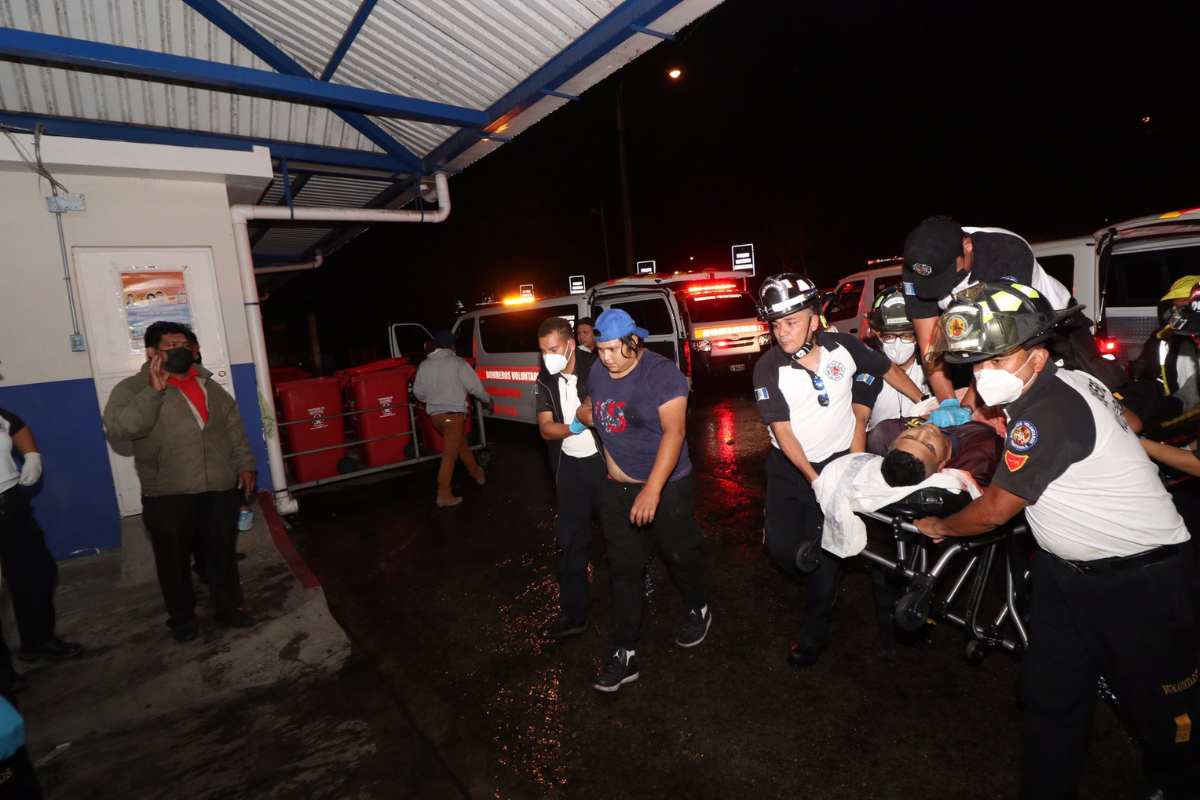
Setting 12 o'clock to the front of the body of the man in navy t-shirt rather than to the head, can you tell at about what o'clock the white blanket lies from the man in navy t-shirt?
The white blanket is roughly at 9 o'clock from the man in navy t-shirt.

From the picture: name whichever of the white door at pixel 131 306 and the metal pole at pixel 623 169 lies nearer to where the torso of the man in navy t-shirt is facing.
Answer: the white door

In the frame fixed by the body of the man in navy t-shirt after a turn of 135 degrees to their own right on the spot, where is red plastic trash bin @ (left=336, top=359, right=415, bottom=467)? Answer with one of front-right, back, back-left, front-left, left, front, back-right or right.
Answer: front-left

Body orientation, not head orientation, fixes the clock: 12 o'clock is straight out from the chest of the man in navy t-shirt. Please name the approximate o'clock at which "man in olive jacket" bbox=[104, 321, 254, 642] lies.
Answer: The man in olive jacket is roughly at 2 o'clock from the man in navy t-shirt.

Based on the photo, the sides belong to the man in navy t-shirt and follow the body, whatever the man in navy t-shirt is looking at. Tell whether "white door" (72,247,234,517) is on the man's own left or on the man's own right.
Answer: on the man's own right

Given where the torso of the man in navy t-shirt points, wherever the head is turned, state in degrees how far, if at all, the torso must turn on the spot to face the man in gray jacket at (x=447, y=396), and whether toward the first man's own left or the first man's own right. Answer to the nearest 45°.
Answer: approximately 90° to the first man's own right

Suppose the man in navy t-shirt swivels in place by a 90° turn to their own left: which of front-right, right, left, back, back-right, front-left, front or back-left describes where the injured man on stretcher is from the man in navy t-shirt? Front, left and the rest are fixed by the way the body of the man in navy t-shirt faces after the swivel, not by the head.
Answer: front

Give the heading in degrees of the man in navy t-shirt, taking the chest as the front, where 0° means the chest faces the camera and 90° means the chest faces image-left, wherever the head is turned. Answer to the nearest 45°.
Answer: approximately 45°

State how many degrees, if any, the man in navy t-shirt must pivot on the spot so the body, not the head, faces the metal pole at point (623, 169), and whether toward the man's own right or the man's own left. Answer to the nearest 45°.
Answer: approximately 135° to the man's own right

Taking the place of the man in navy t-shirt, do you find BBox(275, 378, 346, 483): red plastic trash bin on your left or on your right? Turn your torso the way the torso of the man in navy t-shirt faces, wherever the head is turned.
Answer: on your right

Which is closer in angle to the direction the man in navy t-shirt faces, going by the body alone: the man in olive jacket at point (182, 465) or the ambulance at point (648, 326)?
the man in olive jacket

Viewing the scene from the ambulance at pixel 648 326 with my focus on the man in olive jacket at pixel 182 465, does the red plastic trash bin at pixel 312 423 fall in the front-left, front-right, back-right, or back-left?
front-right

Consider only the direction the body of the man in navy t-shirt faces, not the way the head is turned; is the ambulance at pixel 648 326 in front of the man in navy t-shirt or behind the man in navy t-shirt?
behind
